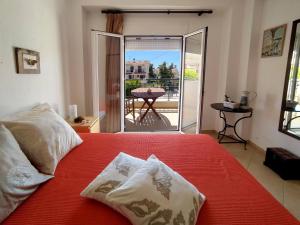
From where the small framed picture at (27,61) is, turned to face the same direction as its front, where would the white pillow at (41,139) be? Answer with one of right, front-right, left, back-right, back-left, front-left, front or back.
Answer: front-right

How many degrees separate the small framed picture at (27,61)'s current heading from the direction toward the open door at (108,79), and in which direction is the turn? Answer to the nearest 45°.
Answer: approximately 90° to its left

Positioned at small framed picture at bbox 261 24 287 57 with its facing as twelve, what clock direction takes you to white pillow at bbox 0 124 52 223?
The white pillow is roughly at 11 o'clock from the small framed picture.

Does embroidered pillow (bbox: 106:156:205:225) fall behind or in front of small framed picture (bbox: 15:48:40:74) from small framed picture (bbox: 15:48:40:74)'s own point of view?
in front

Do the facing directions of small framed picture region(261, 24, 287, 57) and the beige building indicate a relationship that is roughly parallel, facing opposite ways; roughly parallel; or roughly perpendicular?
roughly perpendicular

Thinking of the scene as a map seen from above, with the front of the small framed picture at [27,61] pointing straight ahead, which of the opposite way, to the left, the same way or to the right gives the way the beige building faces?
to the right

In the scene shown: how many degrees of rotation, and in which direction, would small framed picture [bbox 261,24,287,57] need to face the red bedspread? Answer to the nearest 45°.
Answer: approximately 45° to its left

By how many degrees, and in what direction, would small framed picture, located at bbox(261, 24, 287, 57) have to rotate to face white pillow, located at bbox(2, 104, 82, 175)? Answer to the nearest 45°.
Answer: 0° — it already faces it

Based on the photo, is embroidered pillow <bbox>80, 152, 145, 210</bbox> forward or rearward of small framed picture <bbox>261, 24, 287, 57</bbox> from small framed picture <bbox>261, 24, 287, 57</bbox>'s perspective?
forward

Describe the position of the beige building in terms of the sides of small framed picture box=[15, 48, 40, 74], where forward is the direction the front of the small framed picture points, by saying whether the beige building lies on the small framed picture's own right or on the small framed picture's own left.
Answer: on the small framed picture's own left

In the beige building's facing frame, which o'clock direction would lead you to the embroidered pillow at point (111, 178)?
The embroidered pillow is roughly at 12 o'clock from the beige building.

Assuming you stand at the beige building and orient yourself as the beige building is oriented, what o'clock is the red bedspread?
The red bedspread is roughly at 12 o'clock from the beige building.

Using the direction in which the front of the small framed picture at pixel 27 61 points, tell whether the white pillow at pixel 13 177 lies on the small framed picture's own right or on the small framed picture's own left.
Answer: on the small framed picture's own right

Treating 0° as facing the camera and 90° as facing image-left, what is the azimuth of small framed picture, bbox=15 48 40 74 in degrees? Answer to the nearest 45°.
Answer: approximately 315°

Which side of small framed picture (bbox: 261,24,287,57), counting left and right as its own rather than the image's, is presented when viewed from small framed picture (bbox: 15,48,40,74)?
front
